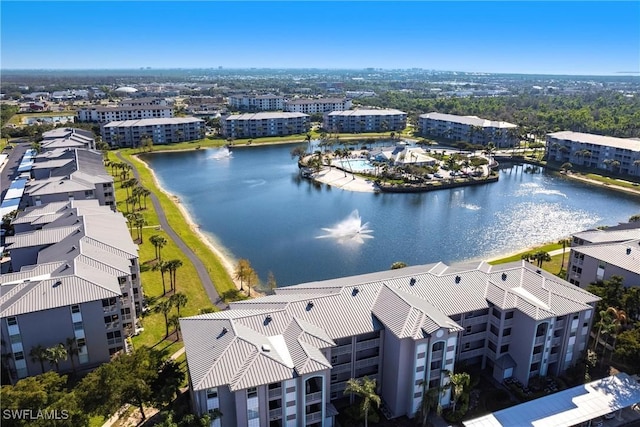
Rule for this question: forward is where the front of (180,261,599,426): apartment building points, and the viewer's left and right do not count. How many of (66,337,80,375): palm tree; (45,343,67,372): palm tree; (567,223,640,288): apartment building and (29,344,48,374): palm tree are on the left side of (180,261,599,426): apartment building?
1

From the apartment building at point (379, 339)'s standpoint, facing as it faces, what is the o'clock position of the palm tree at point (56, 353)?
The palm tree is roughly at 4 o'clock from the apartment building.

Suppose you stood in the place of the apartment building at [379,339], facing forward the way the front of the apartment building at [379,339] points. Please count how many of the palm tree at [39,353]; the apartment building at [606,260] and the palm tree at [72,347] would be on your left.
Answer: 1

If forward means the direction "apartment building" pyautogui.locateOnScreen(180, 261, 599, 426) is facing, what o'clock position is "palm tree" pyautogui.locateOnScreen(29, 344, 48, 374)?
The palm tree is roughly at 4 o'clock from the apartment building.

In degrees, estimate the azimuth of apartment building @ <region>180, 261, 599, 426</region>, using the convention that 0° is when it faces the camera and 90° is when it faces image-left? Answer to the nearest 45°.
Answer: approximately 315°

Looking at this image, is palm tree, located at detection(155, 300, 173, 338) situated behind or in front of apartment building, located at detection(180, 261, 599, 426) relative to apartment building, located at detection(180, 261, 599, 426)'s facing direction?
behind

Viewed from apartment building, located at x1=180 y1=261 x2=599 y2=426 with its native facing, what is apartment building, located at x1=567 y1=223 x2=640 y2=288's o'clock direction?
apartment building, located at x1=567 y1=223 x2=640 y2=288 is roughly at 9 o'clock from apartment building, located at x1=180 y1=261 x2=599 y2=426.

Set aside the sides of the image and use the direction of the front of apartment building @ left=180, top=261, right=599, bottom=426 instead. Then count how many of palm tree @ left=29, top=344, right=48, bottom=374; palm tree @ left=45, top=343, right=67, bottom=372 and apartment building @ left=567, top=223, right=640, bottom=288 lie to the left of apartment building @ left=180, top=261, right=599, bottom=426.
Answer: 1
